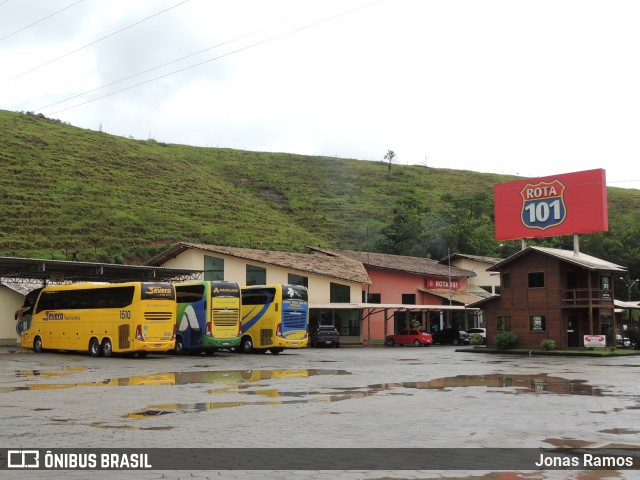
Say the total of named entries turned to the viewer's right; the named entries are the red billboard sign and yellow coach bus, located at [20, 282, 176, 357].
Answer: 0

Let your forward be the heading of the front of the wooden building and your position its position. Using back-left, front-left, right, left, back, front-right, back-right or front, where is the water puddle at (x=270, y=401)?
front-right

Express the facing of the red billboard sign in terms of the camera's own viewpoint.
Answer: facing the viewer and to the left of the viewer

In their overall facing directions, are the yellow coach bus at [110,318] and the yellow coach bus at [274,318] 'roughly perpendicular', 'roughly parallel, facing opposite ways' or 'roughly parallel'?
roughly parallel

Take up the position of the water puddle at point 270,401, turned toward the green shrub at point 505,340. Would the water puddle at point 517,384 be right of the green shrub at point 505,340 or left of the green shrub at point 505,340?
right

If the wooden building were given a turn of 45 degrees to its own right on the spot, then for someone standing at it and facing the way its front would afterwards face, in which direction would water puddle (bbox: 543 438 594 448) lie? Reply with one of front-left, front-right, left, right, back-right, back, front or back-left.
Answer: front

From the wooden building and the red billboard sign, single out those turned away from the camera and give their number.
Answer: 0

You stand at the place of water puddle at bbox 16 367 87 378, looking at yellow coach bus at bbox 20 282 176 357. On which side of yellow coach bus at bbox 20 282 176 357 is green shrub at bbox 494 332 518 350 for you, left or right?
right
